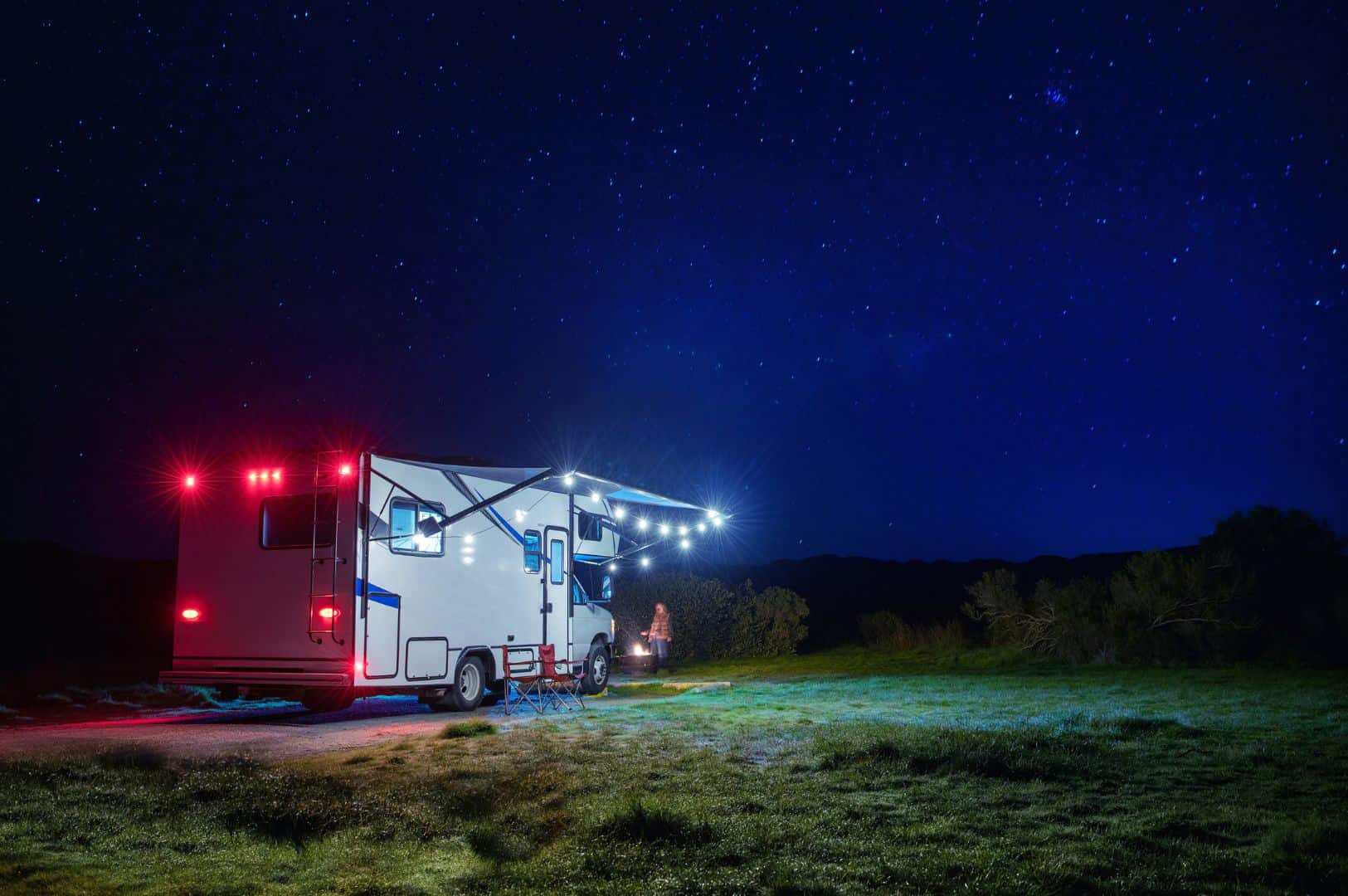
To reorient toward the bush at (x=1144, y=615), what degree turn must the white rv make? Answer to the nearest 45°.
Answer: approximately 45° to its right

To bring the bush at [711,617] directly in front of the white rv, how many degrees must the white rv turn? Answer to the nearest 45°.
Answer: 0° — it already faces it

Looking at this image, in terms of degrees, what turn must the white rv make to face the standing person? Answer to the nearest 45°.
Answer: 0° — it already faces them

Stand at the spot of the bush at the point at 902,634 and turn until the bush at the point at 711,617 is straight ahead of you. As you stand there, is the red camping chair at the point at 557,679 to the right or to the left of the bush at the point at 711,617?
left

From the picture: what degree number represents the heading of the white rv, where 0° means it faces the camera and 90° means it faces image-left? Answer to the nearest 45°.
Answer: approximately 225°

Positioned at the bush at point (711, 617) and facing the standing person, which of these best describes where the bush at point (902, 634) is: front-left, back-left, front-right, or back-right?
back-left

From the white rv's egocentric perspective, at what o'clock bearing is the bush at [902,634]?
The bush is roughly at 12 o'clock from the white rv.
